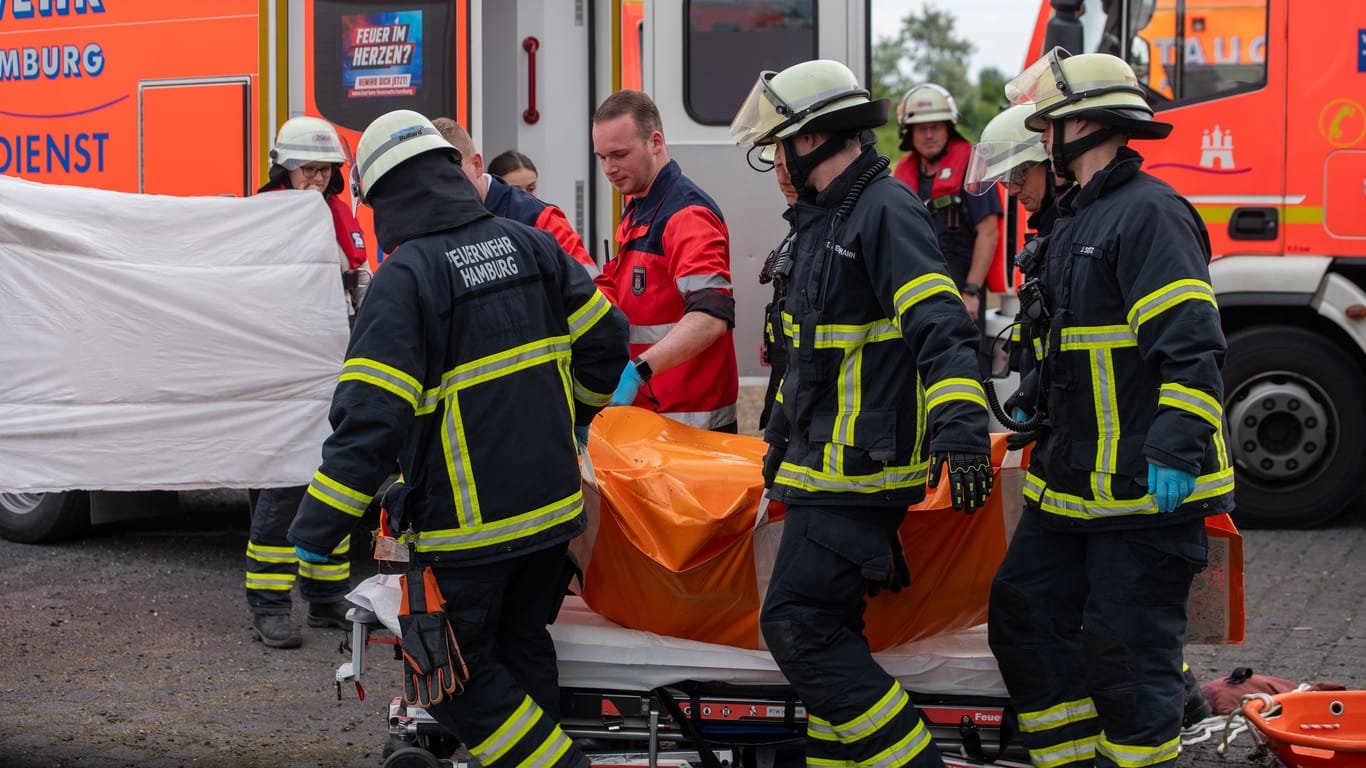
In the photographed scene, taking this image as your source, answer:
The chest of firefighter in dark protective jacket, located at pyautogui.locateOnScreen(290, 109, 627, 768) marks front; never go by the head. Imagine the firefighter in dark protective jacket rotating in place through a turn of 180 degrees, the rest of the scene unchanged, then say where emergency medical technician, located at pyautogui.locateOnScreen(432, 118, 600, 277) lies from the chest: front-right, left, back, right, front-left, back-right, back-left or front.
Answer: back-left

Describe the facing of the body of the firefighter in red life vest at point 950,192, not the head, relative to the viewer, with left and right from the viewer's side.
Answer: facing the viewer

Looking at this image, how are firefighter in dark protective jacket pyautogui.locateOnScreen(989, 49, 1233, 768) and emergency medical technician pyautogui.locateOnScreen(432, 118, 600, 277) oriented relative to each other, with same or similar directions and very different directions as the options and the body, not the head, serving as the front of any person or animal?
same or similar directions

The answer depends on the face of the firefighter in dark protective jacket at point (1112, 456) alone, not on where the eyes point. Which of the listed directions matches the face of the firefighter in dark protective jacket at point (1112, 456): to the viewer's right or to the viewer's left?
to the viewer's left

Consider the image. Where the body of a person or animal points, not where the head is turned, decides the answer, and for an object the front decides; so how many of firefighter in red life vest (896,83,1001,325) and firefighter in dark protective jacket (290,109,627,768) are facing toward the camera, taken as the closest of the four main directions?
1

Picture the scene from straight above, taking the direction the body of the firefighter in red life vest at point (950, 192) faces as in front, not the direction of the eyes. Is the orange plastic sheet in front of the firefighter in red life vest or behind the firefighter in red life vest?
in front

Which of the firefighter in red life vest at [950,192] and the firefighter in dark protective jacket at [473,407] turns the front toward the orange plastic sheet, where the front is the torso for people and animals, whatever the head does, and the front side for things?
the firefighter in red life vest

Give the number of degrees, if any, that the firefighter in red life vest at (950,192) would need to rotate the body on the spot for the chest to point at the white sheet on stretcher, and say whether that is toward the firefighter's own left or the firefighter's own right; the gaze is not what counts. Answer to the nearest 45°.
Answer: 0° — they already face it

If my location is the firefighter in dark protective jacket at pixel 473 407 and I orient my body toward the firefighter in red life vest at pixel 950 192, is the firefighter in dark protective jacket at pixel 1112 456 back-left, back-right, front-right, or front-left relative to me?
front-right

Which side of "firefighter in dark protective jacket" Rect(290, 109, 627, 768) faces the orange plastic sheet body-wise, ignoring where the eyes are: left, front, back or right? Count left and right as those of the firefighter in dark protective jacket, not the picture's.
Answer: right

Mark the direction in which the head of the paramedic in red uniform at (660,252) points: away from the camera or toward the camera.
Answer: toward the camera

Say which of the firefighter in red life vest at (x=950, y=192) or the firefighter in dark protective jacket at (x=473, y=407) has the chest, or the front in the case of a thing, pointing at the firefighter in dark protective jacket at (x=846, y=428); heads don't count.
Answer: the firefighter in red life vest

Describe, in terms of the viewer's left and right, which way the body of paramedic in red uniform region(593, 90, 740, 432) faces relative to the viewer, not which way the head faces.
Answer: facing the viewer and to the left of the viewer

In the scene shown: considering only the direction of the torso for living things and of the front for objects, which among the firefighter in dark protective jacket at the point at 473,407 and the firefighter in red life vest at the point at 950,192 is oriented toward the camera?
the firefighter in red life vest
